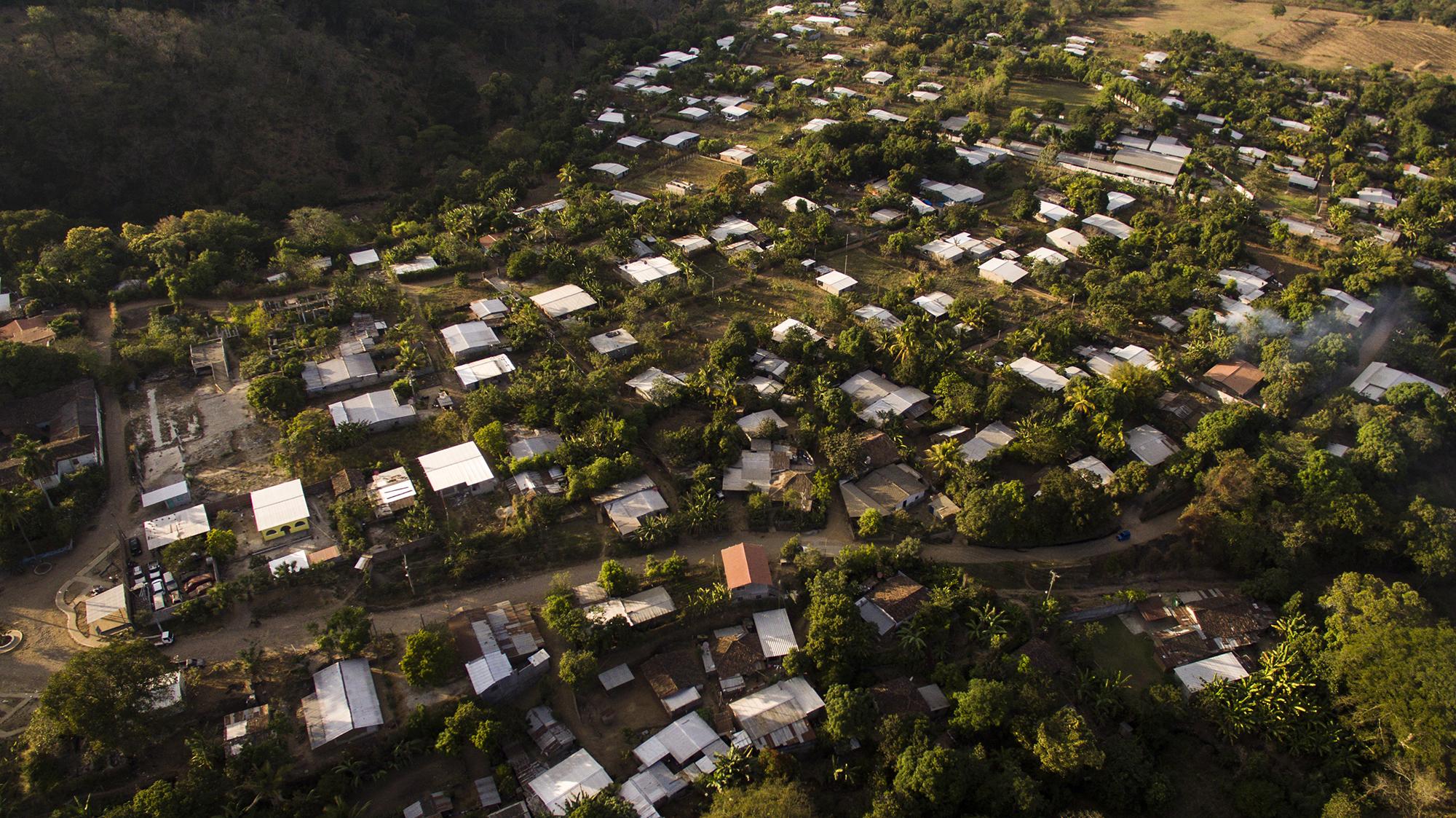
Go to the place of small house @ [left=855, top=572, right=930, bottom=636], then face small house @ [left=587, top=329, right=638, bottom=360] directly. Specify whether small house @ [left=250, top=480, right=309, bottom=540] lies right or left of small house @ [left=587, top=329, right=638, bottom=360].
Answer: left

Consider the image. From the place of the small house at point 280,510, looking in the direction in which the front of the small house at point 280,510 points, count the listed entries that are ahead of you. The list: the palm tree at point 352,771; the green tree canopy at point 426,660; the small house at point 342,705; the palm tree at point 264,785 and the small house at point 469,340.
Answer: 4

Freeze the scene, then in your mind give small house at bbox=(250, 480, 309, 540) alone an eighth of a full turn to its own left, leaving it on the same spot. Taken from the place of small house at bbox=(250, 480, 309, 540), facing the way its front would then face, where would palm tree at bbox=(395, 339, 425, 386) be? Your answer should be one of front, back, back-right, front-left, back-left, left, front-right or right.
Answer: left

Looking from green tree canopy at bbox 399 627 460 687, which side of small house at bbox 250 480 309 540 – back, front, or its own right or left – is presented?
front

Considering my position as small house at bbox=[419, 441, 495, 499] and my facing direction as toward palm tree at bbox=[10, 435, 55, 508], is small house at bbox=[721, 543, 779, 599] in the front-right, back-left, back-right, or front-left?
back-left

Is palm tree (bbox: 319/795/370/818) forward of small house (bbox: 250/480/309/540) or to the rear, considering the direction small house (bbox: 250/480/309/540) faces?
forward

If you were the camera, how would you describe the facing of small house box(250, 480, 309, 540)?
facing the viewer

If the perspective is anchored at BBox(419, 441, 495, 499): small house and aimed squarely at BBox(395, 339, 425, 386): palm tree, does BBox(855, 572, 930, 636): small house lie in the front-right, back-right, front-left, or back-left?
back-right

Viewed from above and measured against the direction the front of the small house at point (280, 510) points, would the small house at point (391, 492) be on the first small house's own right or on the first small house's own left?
on the first small house's own left

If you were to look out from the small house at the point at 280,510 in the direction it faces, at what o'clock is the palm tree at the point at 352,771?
The palm tree is roughly at 12 o'clock from the small house.

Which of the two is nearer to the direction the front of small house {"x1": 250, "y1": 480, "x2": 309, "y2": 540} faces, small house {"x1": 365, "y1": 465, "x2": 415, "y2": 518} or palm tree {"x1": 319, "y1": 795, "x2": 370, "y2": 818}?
the palm tree

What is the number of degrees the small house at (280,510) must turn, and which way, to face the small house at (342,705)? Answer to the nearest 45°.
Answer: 0° — it already faces it
